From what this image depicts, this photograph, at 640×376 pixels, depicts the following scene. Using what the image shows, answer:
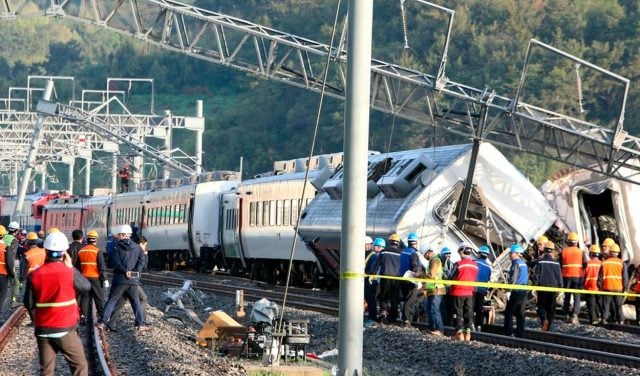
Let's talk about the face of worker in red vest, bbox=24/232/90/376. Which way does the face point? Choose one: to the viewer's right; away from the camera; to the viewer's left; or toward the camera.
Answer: away from the camera

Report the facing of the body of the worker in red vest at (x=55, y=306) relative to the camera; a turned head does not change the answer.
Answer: away from the camera

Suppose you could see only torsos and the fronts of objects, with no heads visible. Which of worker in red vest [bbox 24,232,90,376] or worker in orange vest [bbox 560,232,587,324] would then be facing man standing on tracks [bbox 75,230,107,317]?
the worker in red vest
